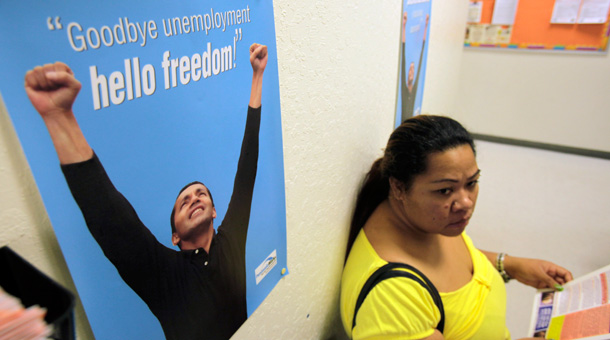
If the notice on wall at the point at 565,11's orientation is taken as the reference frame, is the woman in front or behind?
in front

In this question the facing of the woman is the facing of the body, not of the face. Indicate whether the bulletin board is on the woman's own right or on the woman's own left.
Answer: on the woman's own left

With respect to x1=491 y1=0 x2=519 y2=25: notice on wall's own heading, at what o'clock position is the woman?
The woman is roughly at 12 o'clock from the notice on wall.

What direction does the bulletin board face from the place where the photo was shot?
facing the viewer

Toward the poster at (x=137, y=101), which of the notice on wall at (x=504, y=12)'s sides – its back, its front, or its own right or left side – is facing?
front

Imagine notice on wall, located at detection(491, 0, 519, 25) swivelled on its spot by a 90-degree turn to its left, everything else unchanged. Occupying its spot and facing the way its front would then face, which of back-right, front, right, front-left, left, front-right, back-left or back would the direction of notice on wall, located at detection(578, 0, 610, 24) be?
front

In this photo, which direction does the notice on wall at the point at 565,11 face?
toward the camera

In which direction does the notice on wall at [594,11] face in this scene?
toward the camera

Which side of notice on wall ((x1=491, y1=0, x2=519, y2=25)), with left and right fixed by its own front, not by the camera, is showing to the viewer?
front

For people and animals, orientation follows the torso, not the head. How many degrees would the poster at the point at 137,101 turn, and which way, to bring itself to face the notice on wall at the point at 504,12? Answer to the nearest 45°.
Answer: approximately 90° to its left

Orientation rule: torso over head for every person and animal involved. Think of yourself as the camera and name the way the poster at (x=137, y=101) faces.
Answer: facing the viewer and to the right of the viewer

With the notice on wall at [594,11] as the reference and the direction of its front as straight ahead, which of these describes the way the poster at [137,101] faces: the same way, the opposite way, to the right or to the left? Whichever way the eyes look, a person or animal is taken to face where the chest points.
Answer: to the left
